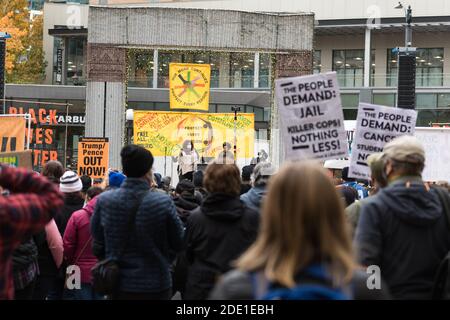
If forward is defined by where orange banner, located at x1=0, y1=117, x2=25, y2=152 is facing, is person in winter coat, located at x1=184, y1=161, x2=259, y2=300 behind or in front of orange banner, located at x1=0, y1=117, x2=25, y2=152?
in front

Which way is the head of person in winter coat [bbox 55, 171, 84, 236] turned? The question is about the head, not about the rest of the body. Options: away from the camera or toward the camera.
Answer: away from the camera

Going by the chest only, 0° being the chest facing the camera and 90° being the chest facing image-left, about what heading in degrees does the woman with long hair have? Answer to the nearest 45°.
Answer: approximately 180°

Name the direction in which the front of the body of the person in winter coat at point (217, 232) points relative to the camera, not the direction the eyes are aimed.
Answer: away from the camera

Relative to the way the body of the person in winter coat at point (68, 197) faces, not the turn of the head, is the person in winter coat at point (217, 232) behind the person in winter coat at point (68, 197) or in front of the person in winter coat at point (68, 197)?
behind

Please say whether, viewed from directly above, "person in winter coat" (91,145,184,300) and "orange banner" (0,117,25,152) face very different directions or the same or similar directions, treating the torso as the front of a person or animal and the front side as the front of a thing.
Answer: very different directions

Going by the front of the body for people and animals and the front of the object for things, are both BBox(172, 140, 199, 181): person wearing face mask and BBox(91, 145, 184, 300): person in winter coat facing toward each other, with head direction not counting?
yes

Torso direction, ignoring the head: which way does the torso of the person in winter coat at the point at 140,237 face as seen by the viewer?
away from the camera

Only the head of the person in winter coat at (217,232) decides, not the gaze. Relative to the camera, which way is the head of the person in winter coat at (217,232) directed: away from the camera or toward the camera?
away from the camera

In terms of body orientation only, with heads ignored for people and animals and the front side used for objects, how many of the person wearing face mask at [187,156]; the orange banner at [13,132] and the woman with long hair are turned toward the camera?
2

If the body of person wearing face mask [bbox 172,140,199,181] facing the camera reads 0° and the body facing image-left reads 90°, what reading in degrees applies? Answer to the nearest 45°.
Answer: approximately 0°

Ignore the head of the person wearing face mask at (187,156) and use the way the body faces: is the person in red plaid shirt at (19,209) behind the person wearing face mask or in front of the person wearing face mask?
in front

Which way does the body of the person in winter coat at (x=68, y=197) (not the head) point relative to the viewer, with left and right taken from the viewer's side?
facing away from the viewer
